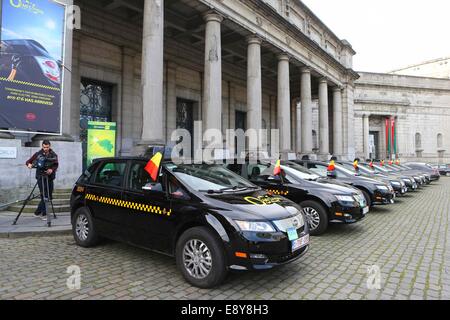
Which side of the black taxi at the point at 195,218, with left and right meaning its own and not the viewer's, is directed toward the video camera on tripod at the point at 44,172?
back

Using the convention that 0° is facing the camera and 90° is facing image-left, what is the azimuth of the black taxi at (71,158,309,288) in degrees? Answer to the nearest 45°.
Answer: approximately 315°

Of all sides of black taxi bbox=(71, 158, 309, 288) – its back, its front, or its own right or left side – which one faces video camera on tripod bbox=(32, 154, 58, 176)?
back

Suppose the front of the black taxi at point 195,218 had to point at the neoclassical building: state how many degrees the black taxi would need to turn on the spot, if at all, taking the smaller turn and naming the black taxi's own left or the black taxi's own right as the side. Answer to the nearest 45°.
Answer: approximately 135° to the black taxi's own left

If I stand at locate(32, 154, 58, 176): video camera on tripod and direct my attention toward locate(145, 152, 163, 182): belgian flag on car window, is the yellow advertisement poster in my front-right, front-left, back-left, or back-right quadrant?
back-left

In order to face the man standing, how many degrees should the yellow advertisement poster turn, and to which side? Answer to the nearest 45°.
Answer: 0° — it already faces them

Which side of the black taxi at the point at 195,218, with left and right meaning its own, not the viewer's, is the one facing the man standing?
back

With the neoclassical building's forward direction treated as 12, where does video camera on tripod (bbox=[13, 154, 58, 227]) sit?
The video camera on tripod is roughly at 2 o'clock from the neoclassical building.

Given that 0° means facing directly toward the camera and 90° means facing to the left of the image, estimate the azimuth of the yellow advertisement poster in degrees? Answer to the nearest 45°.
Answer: approximately 0°

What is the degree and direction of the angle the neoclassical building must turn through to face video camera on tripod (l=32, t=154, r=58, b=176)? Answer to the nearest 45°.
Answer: approximately 45° to its right
